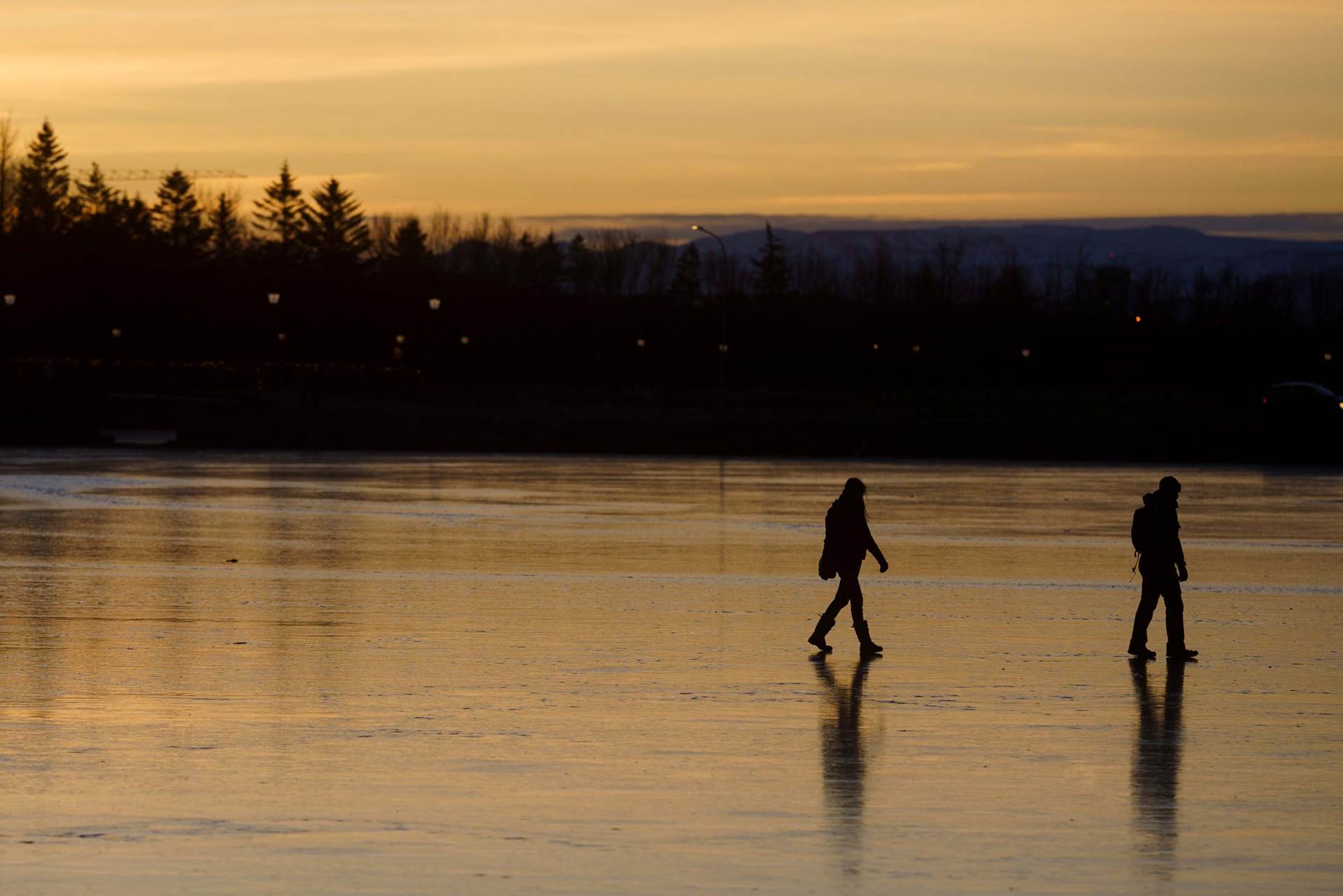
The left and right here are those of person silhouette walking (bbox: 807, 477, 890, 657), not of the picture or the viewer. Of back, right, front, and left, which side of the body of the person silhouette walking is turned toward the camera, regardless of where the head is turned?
right

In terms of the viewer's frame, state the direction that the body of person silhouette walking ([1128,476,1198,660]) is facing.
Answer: to the viewer's right

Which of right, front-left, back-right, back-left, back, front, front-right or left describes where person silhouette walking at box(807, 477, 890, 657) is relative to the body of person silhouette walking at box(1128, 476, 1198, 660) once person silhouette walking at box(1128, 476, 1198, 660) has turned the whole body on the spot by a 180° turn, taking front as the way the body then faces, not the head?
front
